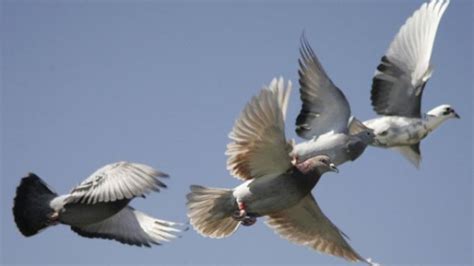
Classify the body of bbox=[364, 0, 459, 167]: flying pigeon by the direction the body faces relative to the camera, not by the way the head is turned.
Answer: to the viewer's right

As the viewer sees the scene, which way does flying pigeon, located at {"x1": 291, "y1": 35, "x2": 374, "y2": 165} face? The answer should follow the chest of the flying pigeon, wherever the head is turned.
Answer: to the viewer's right

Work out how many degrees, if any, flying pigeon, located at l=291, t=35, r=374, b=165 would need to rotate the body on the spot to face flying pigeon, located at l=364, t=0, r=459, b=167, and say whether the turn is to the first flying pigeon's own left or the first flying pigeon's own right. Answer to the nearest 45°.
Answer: approximately 45° to the first flying pigeon's own left

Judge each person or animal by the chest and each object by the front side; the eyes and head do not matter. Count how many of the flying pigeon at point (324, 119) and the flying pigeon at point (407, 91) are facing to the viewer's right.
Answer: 2

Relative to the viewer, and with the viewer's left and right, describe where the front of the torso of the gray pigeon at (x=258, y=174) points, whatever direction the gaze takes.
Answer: facing to the right of the viewer

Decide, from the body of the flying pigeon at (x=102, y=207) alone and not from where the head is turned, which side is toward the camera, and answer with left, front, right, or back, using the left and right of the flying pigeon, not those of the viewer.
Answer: right

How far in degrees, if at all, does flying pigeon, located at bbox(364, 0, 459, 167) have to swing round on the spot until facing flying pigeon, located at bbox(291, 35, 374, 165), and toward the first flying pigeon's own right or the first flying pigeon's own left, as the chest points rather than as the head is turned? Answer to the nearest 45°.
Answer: approximately 135° to the first flying pigeon's own right
